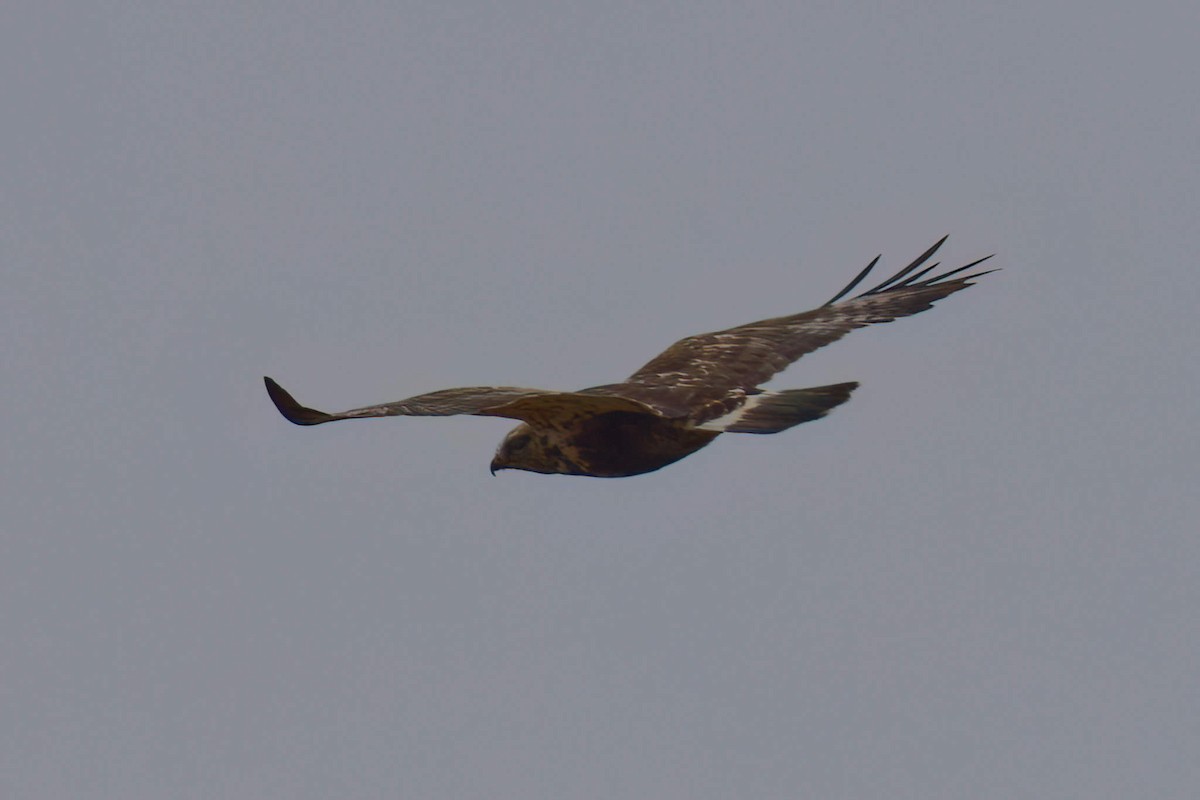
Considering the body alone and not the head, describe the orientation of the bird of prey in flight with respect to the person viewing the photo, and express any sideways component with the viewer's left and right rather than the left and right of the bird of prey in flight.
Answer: facing away from the viewer and to the left of the viewer
